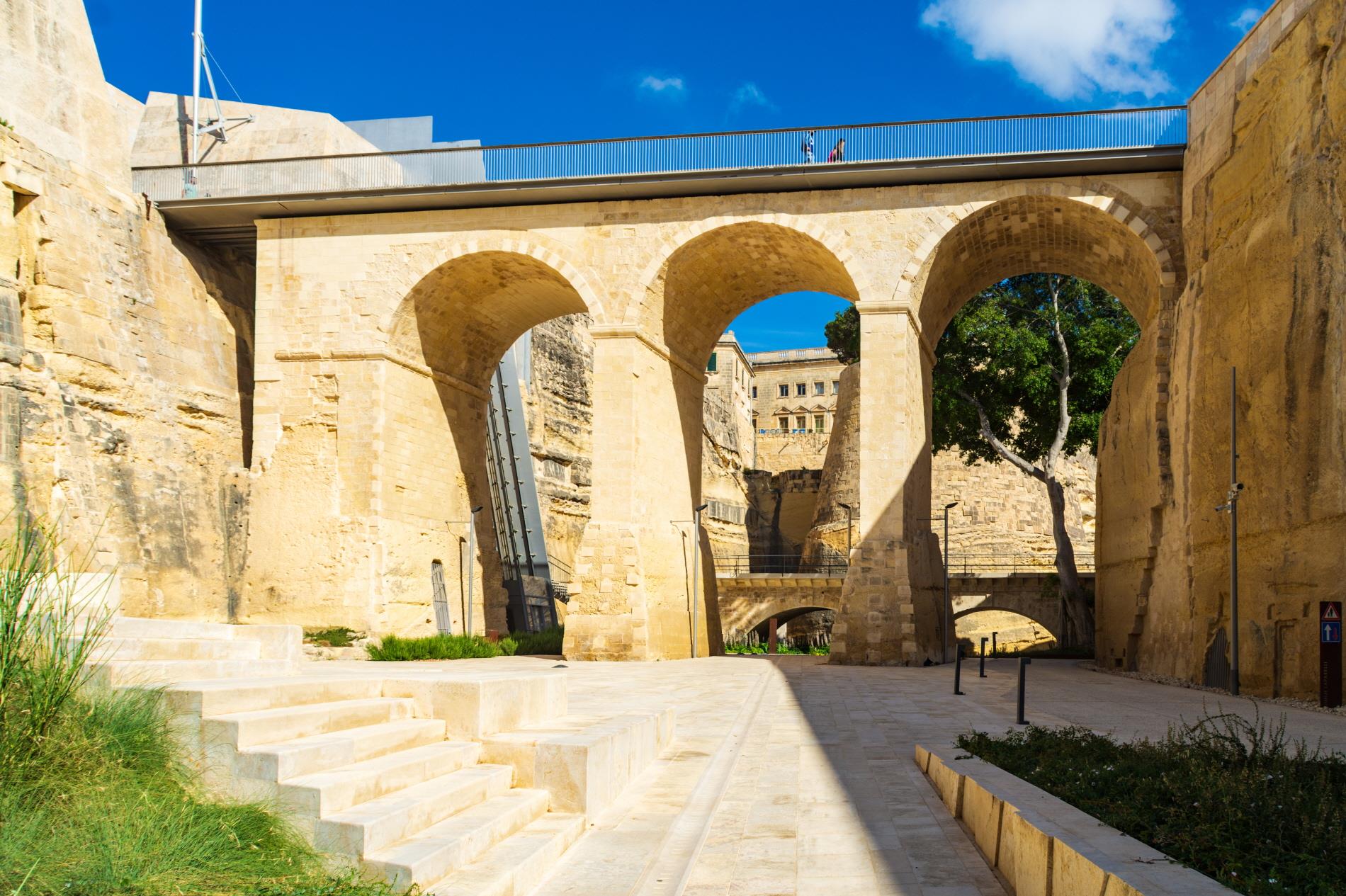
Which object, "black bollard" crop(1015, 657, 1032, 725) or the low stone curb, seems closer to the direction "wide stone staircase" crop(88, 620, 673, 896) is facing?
the low stone curb

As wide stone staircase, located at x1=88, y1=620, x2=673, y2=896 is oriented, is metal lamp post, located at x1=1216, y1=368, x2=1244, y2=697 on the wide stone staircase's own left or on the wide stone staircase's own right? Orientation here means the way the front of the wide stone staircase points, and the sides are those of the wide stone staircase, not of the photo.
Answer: on the wide stone staircase's own left

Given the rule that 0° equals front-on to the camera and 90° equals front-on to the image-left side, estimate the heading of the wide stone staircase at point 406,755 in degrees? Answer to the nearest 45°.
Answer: approximately 315°

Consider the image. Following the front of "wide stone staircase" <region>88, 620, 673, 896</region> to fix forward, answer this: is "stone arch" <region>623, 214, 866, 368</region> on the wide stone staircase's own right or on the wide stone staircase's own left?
on the wide stone staircase's own left

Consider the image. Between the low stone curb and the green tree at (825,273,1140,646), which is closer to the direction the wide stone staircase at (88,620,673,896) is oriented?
the low stone curb

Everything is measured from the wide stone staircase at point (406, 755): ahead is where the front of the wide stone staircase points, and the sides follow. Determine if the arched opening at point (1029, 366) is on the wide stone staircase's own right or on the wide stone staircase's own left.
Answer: on the wide stone staircase's own left
